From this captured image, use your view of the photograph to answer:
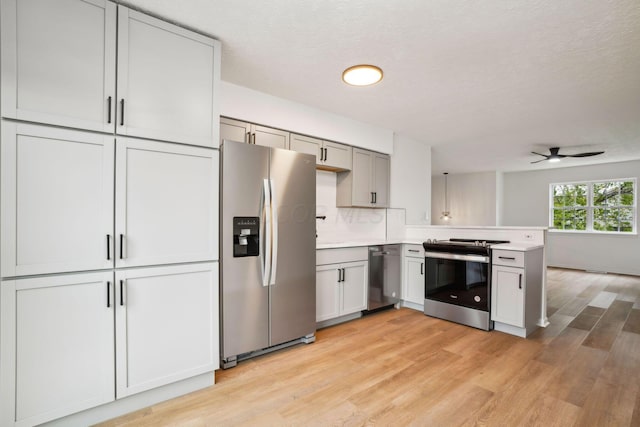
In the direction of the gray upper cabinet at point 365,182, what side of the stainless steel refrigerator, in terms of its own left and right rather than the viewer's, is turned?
left

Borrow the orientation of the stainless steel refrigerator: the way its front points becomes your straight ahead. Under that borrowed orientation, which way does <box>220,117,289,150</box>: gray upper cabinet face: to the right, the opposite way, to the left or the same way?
the same way

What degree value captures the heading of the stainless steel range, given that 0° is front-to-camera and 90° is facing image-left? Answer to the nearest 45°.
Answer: approximately 45°

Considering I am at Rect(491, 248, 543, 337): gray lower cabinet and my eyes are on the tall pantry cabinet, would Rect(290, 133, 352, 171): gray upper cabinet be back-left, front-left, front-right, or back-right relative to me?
front-right

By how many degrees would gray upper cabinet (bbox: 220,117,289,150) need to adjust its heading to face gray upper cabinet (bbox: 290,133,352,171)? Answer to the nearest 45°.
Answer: approximately 90° to its left

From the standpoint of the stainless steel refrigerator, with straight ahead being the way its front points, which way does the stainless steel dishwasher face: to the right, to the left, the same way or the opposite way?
the same way

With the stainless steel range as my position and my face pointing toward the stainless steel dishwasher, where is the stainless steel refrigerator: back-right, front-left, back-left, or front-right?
front-left

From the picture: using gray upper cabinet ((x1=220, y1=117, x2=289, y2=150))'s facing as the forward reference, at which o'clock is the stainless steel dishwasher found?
The stainless steel dishwasher is roughly at 10 o'clock from the gray upper cabinet.

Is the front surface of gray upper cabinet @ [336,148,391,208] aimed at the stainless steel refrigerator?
no

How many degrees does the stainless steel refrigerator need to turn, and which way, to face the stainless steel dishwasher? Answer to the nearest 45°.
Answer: approximately 90° to its left

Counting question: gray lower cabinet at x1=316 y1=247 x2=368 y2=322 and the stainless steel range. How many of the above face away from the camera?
0

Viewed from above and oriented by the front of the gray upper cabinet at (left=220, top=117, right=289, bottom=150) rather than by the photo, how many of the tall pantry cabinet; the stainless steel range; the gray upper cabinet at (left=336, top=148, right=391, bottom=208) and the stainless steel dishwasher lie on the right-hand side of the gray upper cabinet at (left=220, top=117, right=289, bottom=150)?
1

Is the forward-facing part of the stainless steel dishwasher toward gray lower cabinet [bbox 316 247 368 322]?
no

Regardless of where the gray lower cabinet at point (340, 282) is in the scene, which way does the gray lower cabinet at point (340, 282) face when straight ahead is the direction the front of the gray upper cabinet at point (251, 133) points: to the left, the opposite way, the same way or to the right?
the same way

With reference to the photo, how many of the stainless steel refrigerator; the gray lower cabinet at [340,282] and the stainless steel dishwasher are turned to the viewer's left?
0

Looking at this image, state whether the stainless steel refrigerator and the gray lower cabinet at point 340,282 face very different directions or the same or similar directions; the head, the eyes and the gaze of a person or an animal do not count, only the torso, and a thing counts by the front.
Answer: same or similar directions

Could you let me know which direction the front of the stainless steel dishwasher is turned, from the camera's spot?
facing the viewer and to the right of the viewer

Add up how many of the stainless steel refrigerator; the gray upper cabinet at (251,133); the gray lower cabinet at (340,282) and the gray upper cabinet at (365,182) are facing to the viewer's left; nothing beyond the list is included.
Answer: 0

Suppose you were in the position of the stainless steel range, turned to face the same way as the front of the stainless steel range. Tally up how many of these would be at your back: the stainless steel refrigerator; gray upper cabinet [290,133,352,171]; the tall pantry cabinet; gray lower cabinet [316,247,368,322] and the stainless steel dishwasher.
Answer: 0
